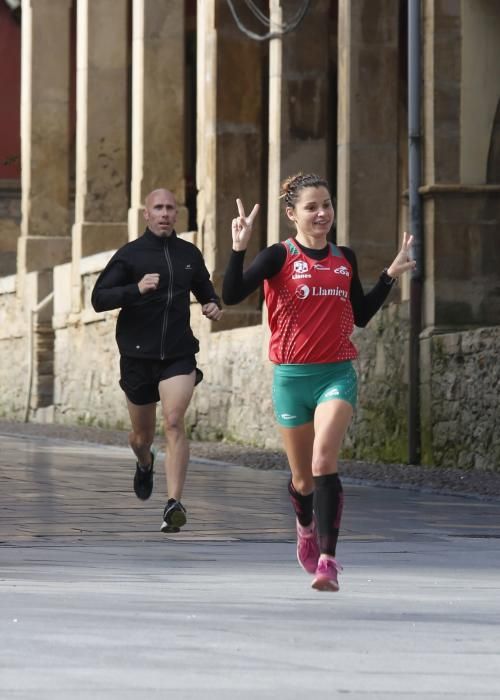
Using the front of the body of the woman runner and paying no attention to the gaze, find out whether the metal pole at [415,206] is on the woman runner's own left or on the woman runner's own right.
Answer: on the woman runner's own left

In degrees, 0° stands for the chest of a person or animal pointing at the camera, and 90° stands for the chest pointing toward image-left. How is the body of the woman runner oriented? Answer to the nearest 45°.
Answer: approximately 315°

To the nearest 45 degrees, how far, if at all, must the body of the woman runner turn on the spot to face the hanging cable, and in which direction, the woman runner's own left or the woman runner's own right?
approximately 135° to the woman runner's own left

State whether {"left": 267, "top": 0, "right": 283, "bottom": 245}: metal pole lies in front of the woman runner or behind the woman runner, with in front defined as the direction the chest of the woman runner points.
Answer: behind
